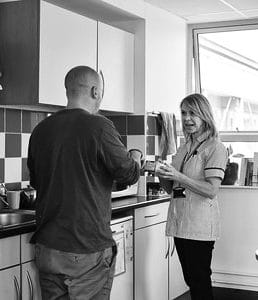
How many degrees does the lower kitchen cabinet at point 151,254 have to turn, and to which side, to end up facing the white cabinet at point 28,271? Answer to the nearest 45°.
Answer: approximately 90° to its right

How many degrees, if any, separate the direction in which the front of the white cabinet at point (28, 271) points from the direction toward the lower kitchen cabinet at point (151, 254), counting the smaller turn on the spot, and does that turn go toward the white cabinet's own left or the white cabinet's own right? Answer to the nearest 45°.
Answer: approximately 90° to the white cabinet's own left

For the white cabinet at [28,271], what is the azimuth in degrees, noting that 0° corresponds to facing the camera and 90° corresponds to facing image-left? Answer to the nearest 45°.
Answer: approximately 315°

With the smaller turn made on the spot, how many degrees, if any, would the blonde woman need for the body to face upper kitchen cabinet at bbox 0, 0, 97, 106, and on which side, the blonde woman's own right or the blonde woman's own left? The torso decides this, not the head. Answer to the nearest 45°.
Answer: approximately 45° to the blonde woman's own right

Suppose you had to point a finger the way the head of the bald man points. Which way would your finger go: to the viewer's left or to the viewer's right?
to the viewer's right
